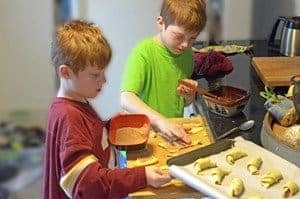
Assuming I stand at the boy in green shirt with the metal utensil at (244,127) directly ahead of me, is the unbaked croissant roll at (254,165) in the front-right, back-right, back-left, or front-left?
front-right

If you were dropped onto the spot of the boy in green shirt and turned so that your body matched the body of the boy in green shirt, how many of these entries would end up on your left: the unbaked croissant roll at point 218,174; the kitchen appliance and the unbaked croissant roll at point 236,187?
1

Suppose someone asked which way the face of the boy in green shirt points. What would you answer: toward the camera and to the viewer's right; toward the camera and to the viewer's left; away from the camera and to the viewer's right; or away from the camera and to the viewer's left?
toward the camera and to the viewer's right

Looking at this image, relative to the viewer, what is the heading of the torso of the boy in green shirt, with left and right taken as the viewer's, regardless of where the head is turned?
facing the viewer and to the right of the viewer

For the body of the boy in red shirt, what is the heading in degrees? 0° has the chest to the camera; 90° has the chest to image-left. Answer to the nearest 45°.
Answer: approximately 270°

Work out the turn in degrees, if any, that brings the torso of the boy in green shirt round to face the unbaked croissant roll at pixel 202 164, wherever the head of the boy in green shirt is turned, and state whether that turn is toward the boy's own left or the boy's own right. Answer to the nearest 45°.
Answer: approximately 45° to the boy's own right

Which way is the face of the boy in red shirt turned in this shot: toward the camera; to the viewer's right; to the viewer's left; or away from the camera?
to the viewer's right

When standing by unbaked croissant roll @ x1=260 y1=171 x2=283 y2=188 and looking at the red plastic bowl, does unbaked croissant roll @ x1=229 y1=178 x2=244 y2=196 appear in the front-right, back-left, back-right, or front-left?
front-left

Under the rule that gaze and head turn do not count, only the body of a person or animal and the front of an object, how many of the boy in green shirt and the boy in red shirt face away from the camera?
0

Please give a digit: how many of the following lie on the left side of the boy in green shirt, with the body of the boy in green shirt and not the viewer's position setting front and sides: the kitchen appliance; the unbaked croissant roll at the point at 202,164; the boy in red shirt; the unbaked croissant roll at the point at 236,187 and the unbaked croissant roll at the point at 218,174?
1

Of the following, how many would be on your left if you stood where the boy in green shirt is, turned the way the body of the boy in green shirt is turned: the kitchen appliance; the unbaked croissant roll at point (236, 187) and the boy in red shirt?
1
